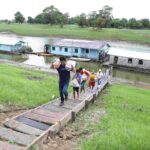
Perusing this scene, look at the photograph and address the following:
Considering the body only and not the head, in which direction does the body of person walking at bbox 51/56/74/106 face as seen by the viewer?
toward the camera

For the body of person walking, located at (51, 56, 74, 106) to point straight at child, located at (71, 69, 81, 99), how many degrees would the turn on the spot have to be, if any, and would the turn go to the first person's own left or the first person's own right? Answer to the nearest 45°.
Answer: approximately 180°
